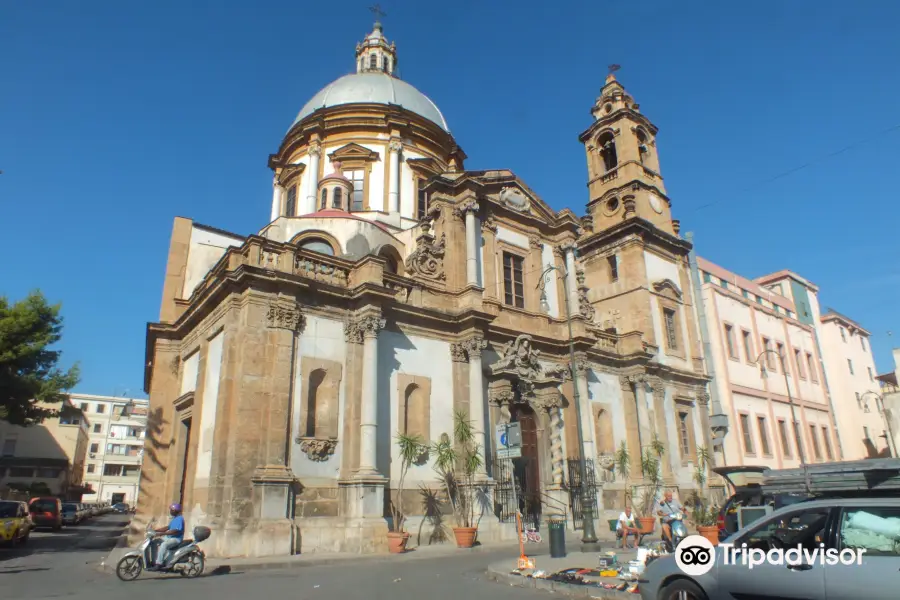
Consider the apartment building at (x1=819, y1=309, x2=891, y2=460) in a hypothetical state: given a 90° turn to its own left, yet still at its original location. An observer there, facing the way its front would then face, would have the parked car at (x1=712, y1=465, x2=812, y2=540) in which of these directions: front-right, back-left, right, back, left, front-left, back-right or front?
back-right

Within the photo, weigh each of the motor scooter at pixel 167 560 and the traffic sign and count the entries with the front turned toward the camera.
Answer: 1

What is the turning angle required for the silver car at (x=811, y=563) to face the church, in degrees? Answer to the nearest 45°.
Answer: approximately 45° to its right

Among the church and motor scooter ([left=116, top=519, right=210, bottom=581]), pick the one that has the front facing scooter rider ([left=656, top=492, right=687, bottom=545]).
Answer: the church

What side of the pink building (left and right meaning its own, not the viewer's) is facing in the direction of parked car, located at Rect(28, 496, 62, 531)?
right

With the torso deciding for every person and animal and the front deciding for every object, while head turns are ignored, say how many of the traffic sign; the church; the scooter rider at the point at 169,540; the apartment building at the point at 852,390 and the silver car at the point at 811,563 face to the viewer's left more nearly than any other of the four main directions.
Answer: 2

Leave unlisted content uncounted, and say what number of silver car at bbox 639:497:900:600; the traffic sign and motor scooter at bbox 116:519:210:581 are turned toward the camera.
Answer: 1

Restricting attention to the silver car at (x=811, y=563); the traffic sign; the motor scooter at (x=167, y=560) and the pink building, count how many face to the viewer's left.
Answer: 2

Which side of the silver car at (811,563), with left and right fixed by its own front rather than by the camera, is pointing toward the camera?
left

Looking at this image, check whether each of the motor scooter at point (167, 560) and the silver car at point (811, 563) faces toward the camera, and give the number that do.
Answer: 0

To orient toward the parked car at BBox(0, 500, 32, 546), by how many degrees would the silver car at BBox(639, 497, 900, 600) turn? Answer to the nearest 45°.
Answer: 0° — it already faces it

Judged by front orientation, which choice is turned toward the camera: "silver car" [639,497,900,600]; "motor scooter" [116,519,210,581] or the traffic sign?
the traffic sign
